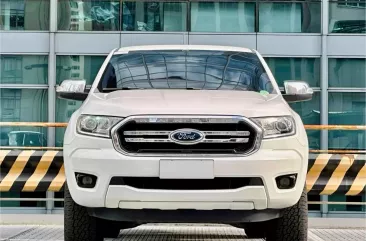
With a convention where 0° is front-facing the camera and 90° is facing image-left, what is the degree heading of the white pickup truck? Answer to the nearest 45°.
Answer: approximately 0°

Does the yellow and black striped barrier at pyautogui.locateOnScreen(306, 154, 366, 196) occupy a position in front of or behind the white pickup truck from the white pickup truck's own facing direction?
behind

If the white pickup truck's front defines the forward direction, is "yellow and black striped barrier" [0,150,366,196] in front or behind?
behind
